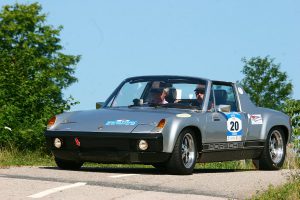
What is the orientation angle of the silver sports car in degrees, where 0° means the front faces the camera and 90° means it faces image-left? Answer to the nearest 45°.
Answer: approximately 45°
